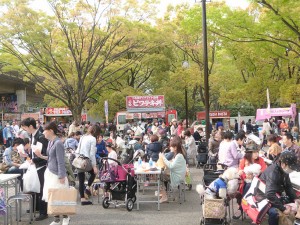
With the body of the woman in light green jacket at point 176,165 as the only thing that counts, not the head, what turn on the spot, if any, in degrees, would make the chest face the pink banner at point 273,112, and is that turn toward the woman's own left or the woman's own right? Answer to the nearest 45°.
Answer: approximately 90° to the woman's own right

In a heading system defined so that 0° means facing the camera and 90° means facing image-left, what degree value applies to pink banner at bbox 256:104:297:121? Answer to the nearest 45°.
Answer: approximately 0°

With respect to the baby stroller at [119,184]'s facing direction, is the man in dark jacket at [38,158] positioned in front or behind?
behind

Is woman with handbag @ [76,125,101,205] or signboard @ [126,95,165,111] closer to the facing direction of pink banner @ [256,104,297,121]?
the woman with handbag

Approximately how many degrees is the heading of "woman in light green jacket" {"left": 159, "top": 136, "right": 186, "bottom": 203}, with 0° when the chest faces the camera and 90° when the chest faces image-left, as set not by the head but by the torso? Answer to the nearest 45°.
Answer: approximately 90°
